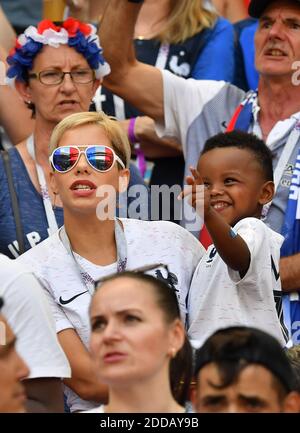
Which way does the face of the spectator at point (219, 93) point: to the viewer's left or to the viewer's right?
to the viewer's left

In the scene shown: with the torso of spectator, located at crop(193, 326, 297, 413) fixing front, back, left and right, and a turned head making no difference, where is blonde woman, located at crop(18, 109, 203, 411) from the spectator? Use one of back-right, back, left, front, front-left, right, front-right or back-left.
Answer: back-right

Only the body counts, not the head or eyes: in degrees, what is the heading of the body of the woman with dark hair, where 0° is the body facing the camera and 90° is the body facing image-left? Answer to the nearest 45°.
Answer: approximately 45°

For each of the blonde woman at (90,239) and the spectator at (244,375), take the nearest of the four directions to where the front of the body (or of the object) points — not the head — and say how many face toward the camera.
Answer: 2
